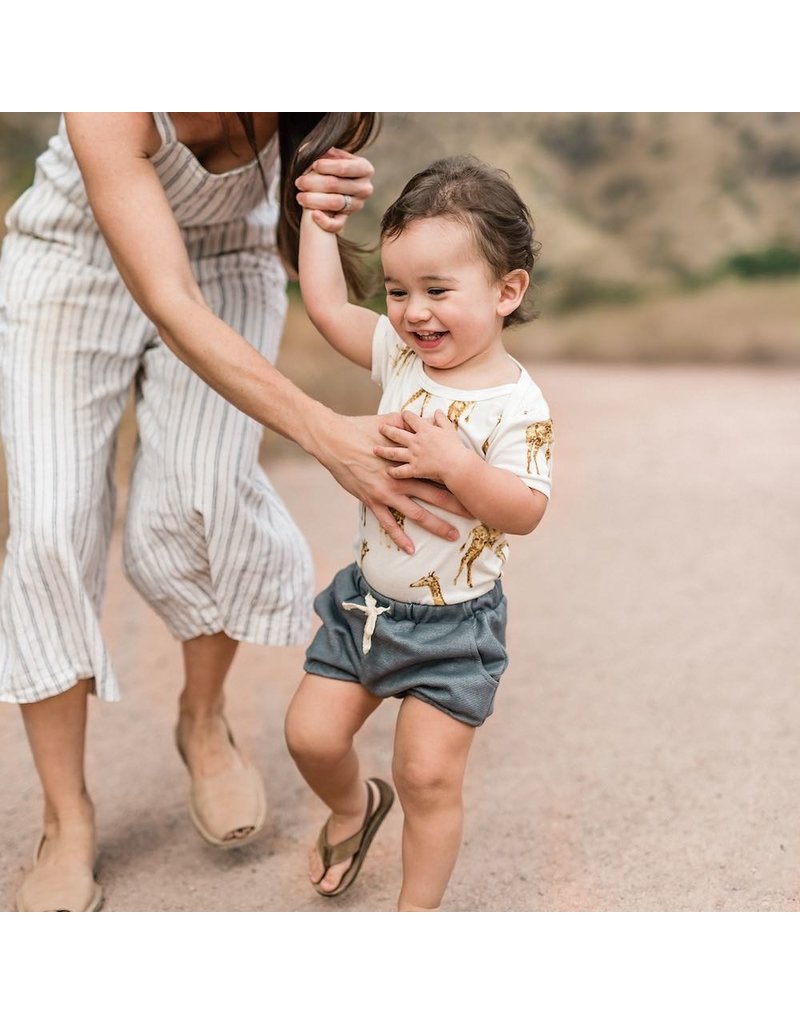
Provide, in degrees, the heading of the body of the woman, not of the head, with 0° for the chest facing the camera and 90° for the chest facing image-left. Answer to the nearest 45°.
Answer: approximately 315°

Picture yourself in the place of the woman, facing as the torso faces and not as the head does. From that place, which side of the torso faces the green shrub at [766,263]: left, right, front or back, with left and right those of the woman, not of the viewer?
left
